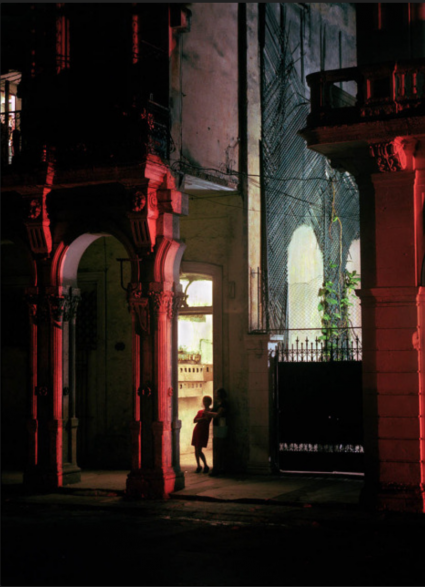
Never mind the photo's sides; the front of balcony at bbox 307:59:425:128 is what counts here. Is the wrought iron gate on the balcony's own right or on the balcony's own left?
on the balcony's own right

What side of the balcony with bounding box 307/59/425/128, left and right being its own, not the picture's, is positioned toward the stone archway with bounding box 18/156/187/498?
right

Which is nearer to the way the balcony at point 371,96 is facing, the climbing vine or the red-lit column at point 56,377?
the red-lit column

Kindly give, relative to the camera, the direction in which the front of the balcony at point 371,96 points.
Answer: facing the viewer and to the left of the viewer

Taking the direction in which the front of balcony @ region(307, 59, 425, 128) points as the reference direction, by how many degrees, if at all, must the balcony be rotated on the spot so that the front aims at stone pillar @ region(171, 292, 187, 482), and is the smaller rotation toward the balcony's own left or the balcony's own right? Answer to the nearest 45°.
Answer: approximately 90° to the balcony's own right

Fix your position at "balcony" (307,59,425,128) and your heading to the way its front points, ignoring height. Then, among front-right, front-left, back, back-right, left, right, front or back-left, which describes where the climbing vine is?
back-right
